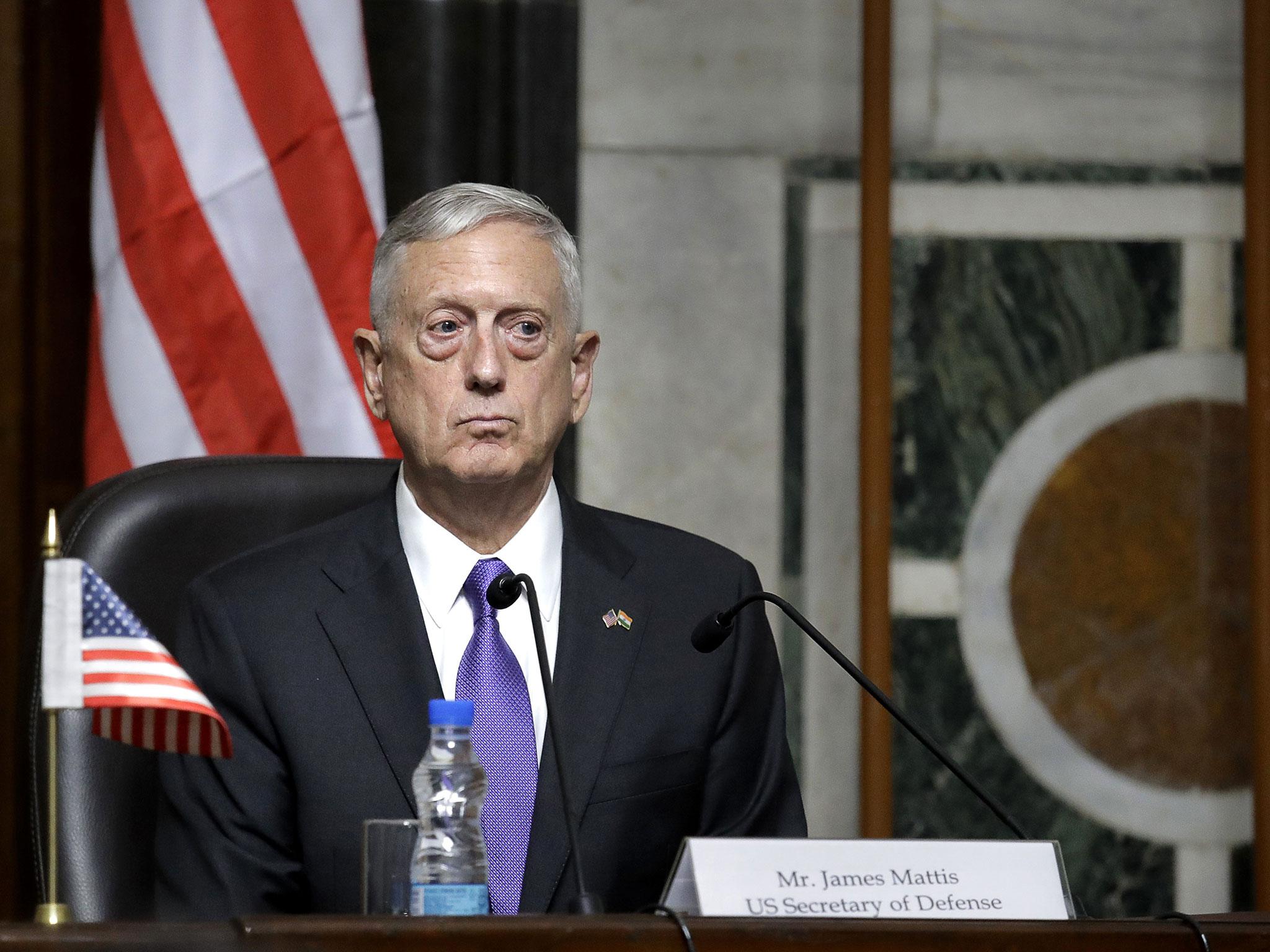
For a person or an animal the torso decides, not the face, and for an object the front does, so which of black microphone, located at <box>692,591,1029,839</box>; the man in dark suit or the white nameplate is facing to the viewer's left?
the black microphone

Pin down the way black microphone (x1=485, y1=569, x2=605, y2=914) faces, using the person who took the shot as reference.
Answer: facing away from the viewer and to the left of the viewer

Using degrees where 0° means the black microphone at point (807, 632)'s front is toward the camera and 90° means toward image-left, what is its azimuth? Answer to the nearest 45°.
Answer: approximately 90°

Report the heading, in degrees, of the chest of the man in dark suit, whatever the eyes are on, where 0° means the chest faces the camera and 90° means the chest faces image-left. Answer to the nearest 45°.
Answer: approximately 0°

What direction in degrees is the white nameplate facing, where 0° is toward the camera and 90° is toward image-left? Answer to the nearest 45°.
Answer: approximately 0°

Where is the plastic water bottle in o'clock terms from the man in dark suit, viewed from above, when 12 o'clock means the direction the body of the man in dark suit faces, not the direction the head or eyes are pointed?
The plastic water bottle is roughly at 12 o'clock from the man in dark suit.
